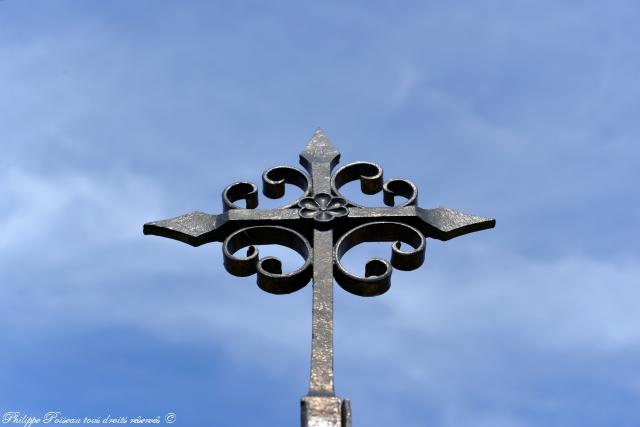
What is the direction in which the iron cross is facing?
toward the camera
